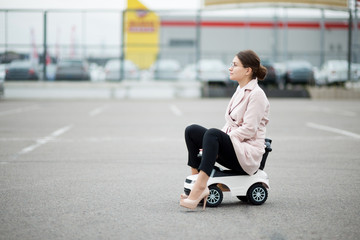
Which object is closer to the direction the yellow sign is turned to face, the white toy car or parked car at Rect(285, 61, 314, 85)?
the white toy car

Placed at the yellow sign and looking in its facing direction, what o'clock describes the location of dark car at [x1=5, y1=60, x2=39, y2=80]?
The dark car is roughly at 3 o'clock from the yellow sign.

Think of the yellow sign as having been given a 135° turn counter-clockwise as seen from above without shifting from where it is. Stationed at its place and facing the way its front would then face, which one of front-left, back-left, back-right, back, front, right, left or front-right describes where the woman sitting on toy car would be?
back-right

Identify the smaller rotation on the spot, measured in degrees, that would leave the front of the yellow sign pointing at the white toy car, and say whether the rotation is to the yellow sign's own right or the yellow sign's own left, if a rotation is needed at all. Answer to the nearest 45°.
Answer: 0° — it already faces it

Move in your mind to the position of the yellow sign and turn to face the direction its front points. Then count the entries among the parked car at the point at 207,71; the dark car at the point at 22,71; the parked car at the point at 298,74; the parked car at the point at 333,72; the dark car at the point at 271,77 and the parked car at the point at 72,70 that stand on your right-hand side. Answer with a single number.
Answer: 2

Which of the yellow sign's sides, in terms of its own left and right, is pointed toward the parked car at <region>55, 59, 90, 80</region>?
right

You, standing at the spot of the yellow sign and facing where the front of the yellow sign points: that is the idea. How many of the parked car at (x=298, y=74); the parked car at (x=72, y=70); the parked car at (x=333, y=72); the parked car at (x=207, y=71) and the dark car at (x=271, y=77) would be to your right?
1

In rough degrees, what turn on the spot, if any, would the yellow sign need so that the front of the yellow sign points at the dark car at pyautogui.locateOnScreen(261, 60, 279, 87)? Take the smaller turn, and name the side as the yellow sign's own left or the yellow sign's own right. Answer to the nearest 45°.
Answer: approximately 90° to the yellow sign's own left

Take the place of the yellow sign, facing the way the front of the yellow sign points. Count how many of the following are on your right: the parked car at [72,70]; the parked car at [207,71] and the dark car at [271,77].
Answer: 1

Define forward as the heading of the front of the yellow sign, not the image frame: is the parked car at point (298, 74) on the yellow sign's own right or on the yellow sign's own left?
on the yellow sign's own left

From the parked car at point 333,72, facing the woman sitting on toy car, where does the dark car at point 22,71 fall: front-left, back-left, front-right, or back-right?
front-right

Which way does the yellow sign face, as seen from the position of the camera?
facing the viewer
